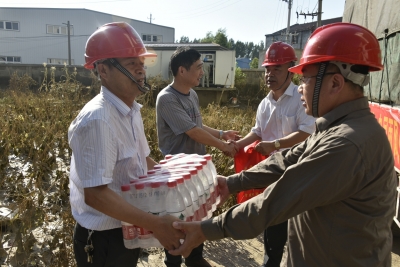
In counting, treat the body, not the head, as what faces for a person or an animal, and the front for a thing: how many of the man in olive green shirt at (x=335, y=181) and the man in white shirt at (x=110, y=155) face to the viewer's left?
1

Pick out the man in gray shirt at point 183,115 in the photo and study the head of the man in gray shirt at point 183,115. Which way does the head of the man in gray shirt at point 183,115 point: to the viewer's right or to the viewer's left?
to the viewer's right

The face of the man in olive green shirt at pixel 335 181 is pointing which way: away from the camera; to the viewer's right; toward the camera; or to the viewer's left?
to the viewer's left

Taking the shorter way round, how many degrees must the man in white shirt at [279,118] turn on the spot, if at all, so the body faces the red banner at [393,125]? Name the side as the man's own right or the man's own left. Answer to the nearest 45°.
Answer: approximately 135° to the man's own left

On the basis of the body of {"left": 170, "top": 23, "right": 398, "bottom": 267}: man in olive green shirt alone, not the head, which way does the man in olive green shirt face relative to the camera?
to the viewer's left

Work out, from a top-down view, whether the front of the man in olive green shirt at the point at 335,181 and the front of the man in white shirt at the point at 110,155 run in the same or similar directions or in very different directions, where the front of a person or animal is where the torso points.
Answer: very different directions

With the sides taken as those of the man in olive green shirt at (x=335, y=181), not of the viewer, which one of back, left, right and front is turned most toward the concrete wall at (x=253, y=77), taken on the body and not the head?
right

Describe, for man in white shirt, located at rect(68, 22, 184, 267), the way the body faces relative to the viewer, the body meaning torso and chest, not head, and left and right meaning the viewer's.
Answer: facing to the right of the viewer

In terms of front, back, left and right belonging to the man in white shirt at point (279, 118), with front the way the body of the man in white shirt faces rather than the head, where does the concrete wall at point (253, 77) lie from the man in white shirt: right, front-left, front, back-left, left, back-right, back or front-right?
back-right

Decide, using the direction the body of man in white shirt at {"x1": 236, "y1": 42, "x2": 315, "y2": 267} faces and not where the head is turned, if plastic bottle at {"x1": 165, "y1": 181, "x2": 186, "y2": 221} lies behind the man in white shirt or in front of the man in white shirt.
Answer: in front

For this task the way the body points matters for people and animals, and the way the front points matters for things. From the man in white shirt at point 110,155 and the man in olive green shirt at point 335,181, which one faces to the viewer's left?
the man in olive green shirt

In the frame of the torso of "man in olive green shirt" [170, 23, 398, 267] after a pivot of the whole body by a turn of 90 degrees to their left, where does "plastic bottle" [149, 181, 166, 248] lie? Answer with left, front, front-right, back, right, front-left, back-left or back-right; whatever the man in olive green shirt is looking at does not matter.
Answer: right

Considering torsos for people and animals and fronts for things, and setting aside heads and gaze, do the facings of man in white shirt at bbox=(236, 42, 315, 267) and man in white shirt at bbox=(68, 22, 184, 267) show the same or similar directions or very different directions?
very different directions
